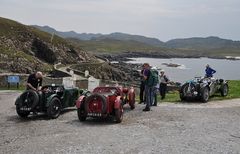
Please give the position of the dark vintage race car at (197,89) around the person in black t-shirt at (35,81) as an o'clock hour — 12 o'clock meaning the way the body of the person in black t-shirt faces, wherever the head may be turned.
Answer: The dark vintage race car is roughly at 10 o'clock from the person in black t-shirt.

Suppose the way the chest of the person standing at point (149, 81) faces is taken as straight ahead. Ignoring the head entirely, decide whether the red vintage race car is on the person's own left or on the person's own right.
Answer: on the person's own left

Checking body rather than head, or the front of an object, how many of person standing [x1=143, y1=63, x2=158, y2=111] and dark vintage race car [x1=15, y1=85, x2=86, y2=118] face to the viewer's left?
1

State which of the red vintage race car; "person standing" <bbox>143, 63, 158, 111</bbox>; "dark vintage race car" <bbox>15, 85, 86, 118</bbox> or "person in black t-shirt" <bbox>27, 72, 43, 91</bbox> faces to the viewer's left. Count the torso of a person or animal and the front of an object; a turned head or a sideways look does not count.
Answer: the person standing

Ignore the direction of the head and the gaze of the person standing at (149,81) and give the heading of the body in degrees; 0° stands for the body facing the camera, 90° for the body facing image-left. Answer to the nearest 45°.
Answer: approximately 90°

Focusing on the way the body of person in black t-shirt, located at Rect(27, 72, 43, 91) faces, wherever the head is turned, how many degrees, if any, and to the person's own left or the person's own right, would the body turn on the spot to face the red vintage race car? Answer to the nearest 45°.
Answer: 0° — they already face it
